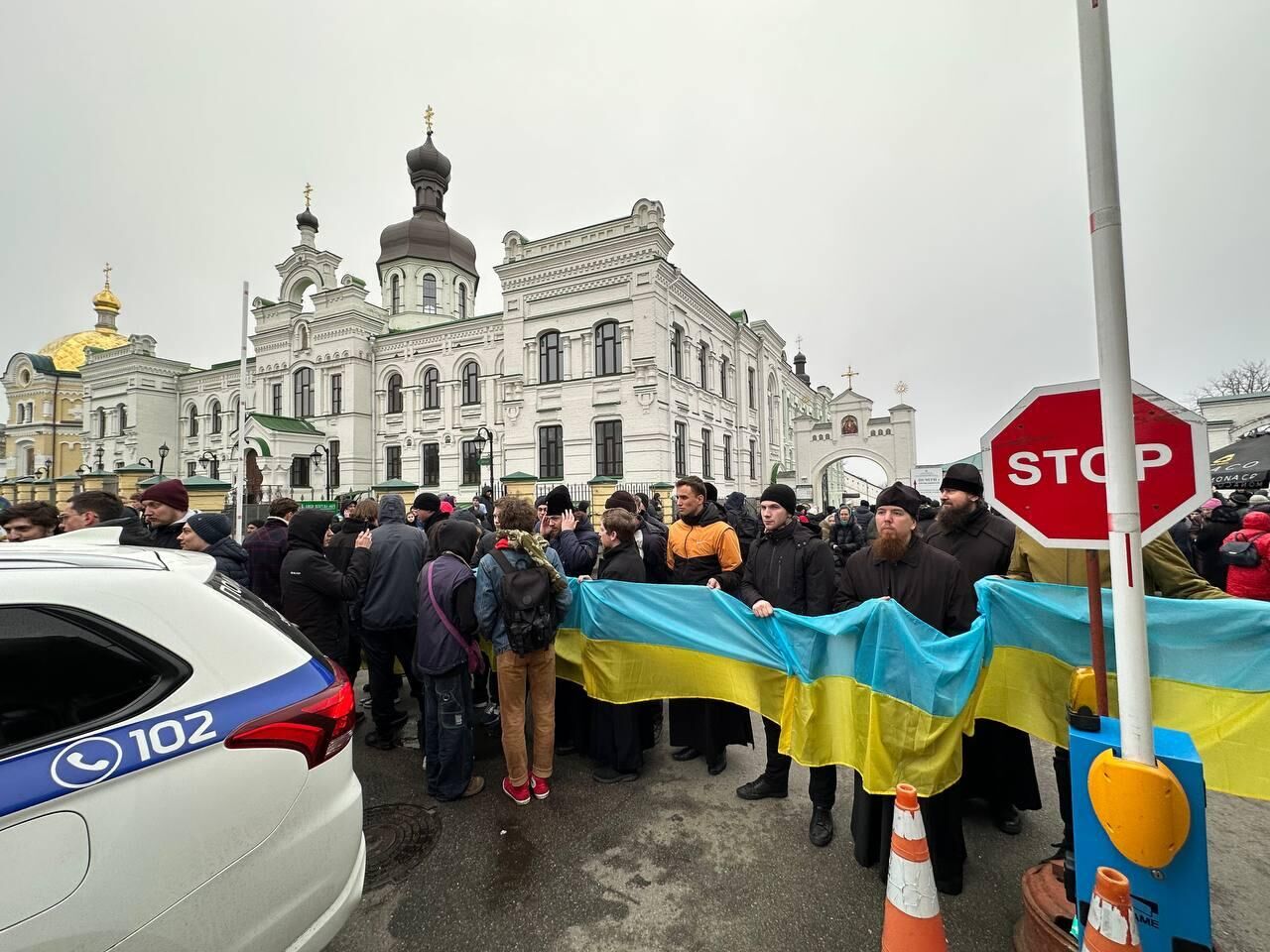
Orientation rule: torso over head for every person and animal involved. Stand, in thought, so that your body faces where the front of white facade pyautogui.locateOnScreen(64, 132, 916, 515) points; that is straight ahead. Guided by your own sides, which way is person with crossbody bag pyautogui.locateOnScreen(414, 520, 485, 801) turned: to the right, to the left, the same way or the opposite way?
the opposite way

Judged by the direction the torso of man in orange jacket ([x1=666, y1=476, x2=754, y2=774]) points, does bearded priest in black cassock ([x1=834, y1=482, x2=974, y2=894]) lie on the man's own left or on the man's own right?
on the man's own left

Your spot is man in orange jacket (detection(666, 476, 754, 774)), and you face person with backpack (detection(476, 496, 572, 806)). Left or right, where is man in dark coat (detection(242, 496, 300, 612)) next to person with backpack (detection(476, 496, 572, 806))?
right

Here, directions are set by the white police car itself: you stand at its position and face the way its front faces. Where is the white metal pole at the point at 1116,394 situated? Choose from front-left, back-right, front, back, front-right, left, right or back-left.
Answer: back-left

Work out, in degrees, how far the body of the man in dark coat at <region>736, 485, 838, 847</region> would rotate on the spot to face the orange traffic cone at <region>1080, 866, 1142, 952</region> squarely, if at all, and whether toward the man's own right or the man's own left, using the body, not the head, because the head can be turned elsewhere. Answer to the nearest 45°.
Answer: approximately 90° to the man's own left

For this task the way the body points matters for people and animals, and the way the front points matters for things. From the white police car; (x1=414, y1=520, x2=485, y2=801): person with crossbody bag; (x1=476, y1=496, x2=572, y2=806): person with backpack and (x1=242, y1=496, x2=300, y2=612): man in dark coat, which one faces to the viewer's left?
the white police car

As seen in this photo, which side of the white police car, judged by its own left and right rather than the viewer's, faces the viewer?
left

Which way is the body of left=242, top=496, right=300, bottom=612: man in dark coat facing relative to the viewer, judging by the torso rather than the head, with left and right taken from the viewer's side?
facing away from the viewer and to the right of the viewer

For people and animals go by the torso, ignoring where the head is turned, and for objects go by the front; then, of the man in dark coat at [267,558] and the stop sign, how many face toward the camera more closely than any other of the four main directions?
1
